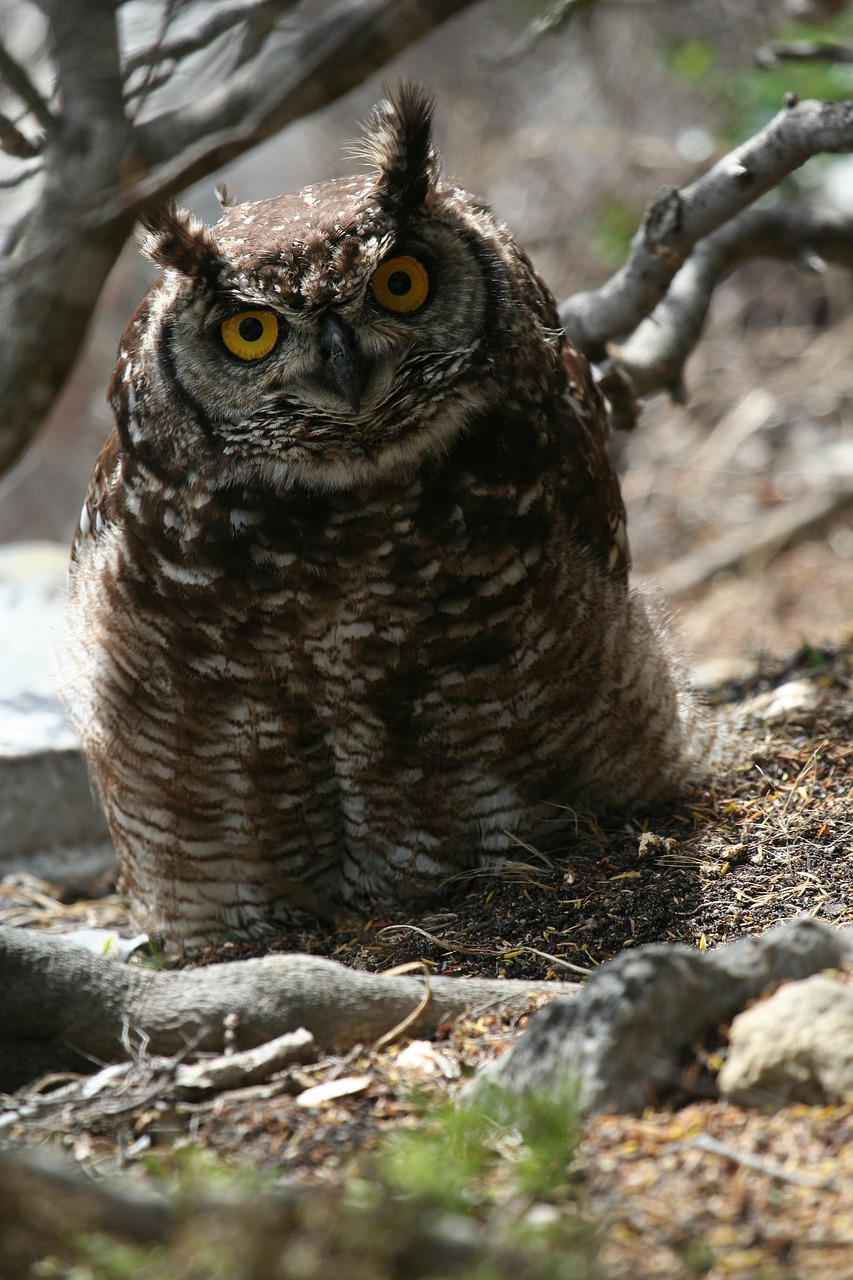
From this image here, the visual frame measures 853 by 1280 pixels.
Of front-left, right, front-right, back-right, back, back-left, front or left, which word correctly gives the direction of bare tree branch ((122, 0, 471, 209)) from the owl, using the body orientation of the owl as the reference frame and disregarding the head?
back

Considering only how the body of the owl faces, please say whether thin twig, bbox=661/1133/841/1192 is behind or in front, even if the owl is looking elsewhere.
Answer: in front

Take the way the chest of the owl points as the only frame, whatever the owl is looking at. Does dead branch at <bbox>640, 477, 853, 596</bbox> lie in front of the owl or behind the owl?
behind

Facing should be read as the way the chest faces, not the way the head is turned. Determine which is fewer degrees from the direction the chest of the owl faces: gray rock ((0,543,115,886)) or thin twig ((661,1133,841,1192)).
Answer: the thin twig

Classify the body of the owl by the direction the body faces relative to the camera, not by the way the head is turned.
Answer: toward the camera

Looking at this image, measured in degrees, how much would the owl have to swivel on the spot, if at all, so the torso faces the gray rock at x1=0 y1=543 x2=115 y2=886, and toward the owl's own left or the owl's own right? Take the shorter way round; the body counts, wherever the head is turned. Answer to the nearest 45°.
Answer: approximately 135° to the owl's own right

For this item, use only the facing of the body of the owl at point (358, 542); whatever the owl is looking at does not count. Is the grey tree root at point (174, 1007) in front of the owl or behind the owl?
in front

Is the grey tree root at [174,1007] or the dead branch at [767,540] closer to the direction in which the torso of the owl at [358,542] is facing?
the grey tree root

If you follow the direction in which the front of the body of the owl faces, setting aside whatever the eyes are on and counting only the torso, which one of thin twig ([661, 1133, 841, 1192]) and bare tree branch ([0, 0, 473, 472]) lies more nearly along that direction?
the thin twig
